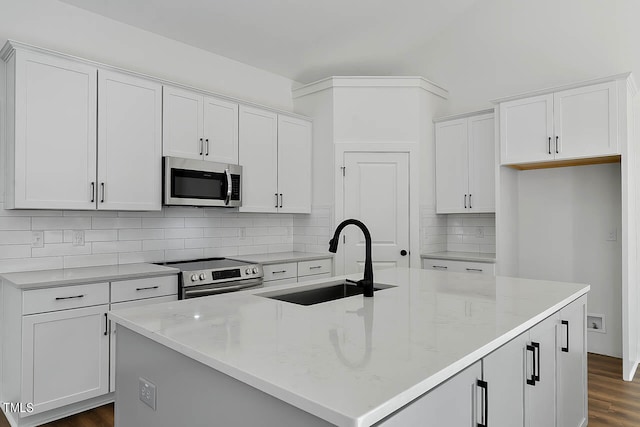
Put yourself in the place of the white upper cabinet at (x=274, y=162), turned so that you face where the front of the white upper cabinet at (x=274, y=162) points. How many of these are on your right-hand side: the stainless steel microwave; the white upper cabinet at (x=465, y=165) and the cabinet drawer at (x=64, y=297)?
2

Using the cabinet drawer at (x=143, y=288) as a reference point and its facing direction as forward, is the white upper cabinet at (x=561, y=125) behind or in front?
in front

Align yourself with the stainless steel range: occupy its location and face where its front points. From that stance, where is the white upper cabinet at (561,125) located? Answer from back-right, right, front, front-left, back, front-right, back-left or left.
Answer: front-left

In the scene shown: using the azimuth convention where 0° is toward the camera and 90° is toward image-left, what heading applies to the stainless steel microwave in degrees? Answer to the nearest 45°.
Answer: approximately 315°
